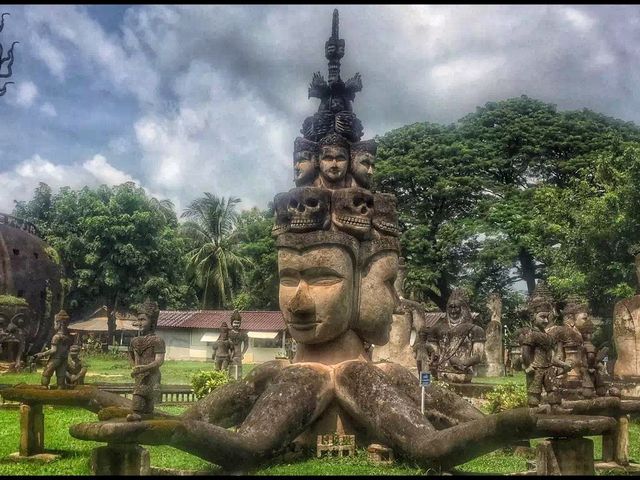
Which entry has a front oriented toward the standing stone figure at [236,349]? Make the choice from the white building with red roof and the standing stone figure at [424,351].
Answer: the white building with red roof

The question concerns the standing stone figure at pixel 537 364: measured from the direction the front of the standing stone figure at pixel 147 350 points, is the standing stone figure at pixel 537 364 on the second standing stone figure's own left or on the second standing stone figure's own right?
on the second standing stone figure's own left

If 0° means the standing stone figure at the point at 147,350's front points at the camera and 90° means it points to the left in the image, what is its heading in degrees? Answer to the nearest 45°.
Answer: approximately 45°

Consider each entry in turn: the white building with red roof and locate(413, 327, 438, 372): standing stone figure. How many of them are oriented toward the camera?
2

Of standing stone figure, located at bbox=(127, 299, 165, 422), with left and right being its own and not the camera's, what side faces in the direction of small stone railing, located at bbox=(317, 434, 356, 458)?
left

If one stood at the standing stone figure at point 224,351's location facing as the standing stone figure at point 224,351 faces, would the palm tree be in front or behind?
behind

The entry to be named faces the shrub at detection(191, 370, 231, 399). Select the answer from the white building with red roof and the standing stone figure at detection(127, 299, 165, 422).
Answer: the white building with red roof

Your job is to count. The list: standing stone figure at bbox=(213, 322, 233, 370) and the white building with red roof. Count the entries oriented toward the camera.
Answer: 2

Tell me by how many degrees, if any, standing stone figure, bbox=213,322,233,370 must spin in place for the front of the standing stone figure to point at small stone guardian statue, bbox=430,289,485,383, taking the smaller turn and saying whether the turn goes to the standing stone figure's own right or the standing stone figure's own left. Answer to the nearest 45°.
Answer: approximately 45° to the standing stone figure's own left

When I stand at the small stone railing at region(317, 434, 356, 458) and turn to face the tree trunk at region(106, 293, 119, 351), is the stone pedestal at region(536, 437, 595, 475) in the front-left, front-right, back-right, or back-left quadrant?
back-right
